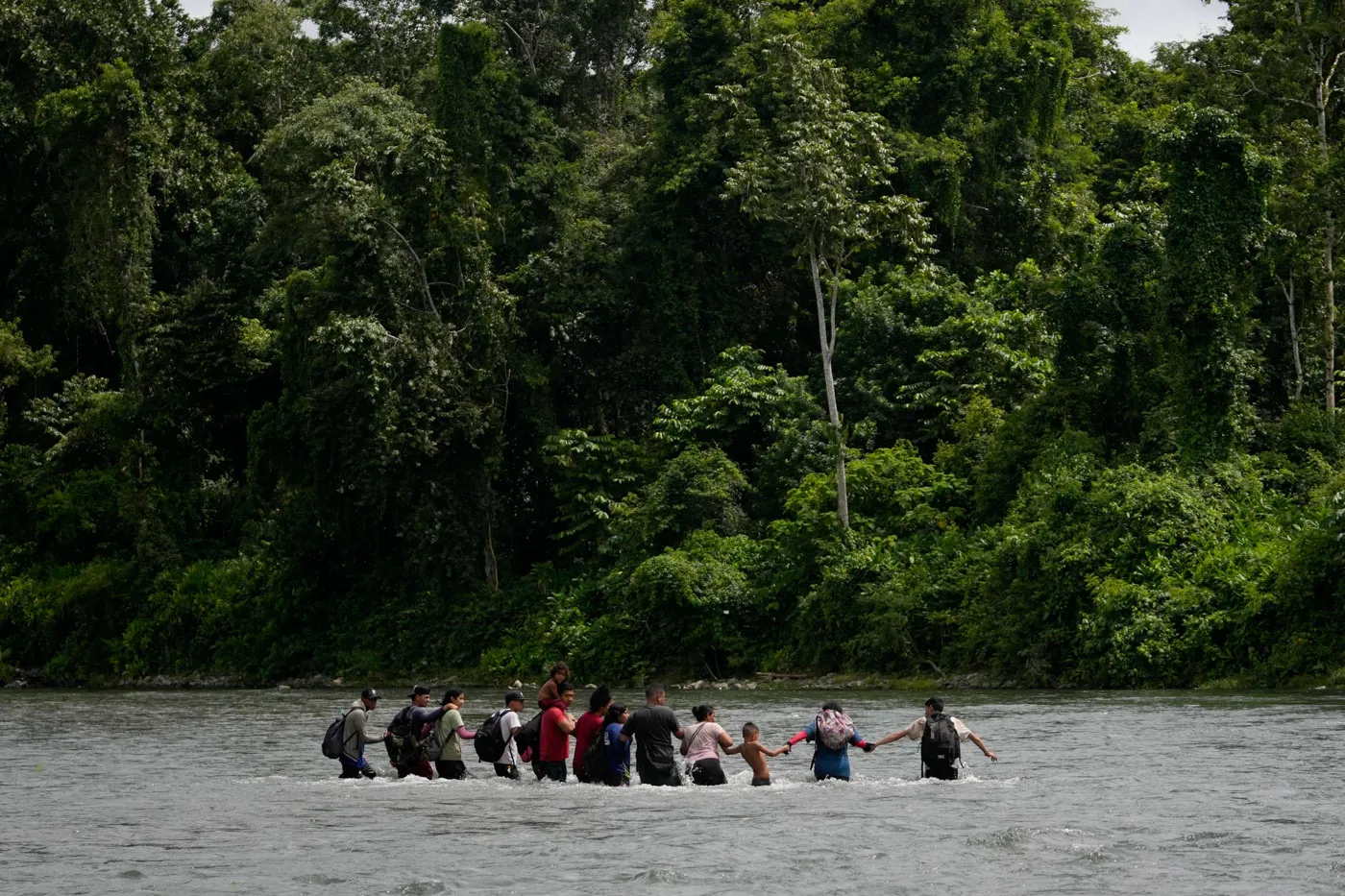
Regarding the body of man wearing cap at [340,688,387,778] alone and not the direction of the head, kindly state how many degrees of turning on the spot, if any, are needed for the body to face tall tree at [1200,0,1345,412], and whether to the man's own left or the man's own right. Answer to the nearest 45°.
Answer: approximately 45° to the man's own left

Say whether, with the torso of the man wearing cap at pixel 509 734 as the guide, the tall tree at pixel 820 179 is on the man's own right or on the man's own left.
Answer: on the man's own left

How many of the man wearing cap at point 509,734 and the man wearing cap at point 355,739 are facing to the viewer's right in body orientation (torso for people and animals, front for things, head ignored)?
2

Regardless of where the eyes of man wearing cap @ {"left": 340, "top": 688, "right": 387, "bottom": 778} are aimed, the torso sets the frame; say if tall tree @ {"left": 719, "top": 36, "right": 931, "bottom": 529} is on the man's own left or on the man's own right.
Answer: on the man's own left

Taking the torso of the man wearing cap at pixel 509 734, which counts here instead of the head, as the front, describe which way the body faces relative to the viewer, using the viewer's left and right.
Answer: facing to the right of the viewer

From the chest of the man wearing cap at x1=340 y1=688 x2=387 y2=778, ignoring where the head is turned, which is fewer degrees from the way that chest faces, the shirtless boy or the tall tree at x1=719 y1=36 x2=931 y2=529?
the shirtless boy

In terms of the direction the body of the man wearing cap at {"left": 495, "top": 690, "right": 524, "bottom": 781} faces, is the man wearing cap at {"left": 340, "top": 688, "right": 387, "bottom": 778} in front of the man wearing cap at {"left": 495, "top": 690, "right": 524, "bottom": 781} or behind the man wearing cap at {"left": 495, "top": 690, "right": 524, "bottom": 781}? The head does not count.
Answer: behind

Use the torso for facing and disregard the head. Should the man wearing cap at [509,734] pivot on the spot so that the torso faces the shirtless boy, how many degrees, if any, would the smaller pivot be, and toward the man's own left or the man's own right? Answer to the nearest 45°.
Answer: approximately 45° to the man's own right

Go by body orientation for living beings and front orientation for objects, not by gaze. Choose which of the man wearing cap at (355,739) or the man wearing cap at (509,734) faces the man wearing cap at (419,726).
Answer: the man wearing cap at (355,739)

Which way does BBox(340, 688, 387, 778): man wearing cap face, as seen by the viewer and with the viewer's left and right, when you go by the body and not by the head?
facing to the right of the viewer

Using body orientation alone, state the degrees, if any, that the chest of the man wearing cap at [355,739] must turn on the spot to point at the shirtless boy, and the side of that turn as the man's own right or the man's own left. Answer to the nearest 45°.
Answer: approximately 45° to the man's own right

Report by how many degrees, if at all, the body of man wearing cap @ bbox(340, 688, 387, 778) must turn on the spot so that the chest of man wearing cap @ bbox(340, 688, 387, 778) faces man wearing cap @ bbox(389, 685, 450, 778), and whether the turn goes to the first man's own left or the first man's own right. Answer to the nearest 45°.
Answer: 0° — they already face them

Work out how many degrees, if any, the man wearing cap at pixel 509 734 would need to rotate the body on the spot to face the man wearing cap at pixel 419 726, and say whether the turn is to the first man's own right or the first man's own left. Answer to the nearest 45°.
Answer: approximately 180°
